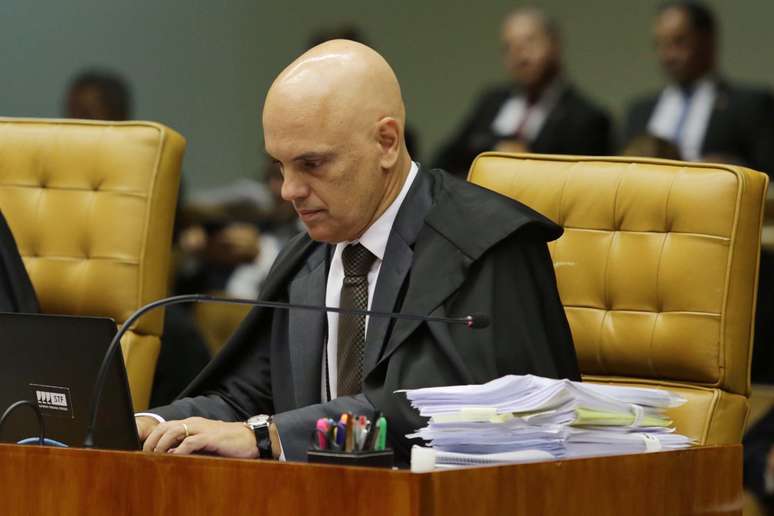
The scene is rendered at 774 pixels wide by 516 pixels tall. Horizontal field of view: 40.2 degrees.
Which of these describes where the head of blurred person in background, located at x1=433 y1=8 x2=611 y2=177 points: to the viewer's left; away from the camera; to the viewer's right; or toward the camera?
toward the camera

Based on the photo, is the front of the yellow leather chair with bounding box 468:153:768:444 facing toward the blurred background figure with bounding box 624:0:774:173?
no

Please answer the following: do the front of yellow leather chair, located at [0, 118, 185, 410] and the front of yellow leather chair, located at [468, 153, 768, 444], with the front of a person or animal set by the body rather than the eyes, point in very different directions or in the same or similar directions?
same or similar directions

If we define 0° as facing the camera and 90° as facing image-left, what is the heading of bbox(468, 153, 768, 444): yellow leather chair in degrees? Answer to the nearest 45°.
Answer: approximately 45°

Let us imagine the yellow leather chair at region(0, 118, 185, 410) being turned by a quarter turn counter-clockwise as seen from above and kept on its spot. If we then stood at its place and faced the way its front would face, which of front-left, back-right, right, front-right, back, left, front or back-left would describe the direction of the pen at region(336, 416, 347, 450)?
front-right

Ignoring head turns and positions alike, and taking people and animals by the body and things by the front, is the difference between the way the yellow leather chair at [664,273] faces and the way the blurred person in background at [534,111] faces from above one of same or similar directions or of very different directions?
same or similar directions

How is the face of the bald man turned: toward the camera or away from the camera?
toward the camera

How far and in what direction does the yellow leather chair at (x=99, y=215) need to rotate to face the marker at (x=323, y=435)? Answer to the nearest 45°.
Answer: approximately 45° to its left

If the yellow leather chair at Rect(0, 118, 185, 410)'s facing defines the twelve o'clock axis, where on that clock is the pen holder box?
The pen holder box is roughly at 10 o'clock from the yellow leather chair.

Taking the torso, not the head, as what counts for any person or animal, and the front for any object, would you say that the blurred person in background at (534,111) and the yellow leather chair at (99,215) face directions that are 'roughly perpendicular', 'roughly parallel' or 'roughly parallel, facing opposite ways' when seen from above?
roughly parallel

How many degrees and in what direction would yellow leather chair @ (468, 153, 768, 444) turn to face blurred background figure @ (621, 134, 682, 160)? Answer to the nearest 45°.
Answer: approximately 135° to its right

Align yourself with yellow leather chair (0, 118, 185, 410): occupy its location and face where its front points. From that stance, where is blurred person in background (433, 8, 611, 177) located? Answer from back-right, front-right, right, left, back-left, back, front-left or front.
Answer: back

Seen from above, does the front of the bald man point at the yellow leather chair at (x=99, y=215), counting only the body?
no

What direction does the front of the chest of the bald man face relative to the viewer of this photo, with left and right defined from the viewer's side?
facing the viewer and to the left of the viewer

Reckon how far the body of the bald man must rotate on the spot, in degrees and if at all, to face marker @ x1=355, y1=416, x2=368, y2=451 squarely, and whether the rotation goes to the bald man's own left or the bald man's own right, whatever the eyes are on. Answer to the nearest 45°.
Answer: approximately 45° to the bald man's own left

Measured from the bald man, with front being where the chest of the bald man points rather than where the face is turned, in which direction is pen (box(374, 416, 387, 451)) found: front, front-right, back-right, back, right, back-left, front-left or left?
front-left

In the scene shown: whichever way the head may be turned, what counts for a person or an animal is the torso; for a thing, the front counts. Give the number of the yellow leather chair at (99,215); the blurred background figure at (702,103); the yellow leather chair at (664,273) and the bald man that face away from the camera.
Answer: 0
